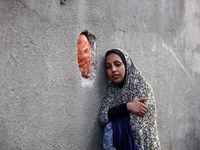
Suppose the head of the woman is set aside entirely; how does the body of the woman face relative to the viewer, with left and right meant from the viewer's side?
facing the viewer and to the left of the viewer
